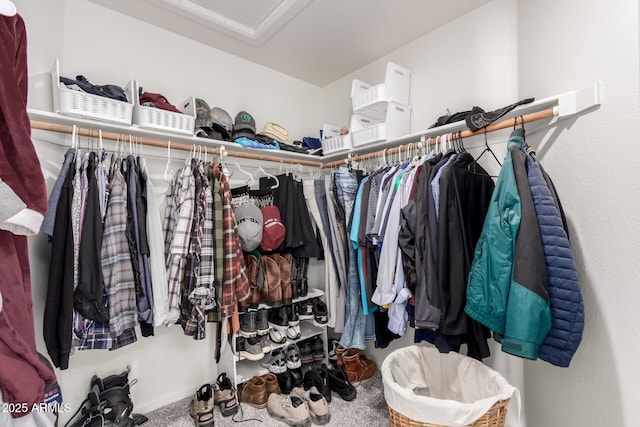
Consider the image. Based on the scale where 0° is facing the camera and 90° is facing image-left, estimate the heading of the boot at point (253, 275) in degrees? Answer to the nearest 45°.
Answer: approximately 0°

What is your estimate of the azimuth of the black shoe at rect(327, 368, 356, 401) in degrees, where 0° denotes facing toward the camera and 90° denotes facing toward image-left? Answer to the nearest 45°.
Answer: approximately 315°

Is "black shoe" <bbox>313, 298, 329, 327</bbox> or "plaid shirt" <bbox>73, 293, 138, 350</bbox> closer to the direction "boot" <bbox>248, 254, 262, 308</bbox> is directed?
the plaid shirt

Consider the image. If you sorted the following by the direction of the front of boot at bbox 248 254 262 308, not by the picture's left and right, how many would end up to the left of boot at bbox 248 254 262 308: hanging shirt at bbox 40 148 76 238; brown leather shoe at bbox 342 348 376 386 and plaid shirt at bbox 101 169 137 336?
1
